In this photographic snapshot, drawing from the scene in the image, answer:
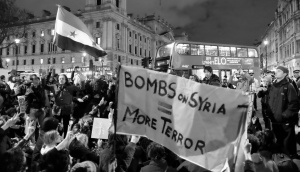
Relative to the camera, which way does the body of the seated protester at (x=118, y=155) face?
away from the camera

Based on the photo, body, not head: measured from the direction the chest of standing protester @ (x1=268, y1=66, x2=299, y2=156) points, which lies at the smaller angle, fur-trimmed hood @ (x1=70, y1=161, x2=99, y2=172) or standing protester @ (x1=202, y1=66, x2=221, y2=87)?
the fur-trimmed hood

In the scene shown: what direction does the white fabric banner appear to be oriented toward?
toward the camera

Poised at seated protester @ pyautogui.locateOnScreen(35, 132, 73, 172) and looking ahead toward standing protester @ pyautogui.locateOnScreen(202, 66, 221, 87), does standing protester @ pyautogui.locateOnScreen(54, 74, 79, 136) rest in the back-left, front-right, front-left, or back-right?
front-left

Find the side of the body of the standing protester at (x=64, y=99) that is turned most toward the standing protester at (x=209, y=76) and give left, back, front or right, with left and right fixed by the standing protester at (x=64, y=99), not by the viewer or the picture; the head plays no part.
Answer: left

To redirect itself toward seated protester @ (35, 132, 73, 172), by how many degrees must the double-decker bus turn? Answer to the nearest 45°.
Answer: approximately 45° to its left

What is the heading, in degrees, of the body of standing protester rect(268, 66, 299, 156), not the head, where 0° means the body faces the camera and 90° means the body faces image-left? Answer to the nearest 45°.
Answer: approximately 45°

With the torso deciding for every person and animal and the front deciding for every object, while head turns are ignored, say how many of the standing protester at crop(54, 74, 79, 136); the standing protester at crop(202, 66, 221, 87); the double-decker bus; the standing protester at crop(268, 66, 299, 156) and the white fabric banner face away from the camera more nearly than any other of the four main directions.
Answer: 0

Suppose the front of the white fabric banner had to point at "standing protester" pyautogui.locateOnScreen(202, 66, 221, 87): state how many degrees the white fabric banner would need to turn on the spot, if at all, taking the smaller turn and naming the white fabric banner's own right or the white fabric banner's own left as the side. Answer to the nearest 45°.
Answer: approximately 180°

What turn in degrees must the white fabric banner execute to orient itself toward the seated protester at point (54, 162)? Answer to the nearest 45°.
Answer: approximately 90° to its right

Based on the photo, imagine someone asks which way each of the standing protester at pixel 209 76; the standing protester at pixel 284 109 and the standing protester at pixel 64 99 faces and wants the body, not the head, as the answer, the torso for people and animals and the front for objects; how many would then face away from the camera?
0

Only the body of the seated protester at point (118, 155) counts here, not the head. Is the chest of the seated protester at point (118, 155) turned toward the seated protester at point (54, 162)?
no

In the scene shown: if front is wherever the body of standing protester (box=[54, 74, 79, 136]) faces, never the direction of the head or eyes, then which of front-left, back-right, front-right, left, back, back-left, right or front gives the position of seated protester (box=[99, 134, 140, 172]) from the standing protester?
front-left

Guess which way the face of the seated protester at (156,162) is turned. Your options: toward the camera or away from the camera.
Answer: away from the camera
